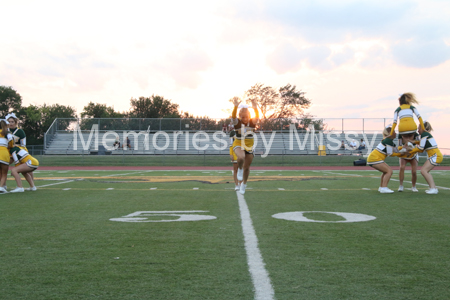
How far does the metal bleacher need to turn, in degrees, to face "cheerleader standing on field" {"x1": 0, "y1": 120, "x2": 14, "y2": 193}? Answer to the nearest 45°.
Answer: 0° — it already faces them

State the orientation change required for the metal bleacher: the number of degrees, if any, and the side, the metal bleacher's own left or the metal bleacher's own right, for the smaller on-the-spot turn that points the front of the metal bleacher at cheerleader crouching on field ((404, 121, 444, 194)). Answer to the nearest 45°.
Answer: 0° — it already faces them

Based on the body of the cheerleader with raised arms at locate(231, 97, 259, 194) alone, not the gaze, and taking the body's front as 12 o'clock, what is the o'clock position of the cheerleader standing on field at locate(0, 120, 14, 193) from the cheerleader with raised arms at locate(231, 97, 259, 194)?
the cheerleader standing on field at locate(0, 120, 14, 193) is roughly at 3 o'clock from the cheerleader with raised arms at locate(231, 97, 259, 194).

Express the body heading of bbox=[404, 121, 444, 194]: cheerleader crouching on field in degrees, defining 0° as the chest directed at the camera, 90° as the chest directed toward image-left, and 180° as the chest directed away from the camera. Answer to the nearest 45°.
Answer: approximately 90°

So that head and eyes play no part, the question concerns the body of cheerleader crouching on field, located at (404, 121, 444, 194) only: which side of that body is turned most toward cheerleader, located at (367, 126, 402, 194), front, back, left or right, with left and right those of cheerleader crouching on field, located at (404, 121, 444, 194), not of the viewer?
front

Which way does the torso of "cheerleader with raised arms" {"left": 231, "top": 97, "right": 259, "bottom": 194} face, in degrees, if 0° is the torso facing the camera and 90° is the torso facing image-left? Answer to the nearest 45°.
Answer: approximately 0°

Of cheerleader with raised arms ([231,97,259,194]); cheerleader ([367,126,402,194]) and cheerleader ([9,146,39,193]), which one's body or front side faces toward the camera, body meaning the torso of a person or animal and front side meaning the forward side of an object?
cheerleader with raised arms ([231,97,259,194])
